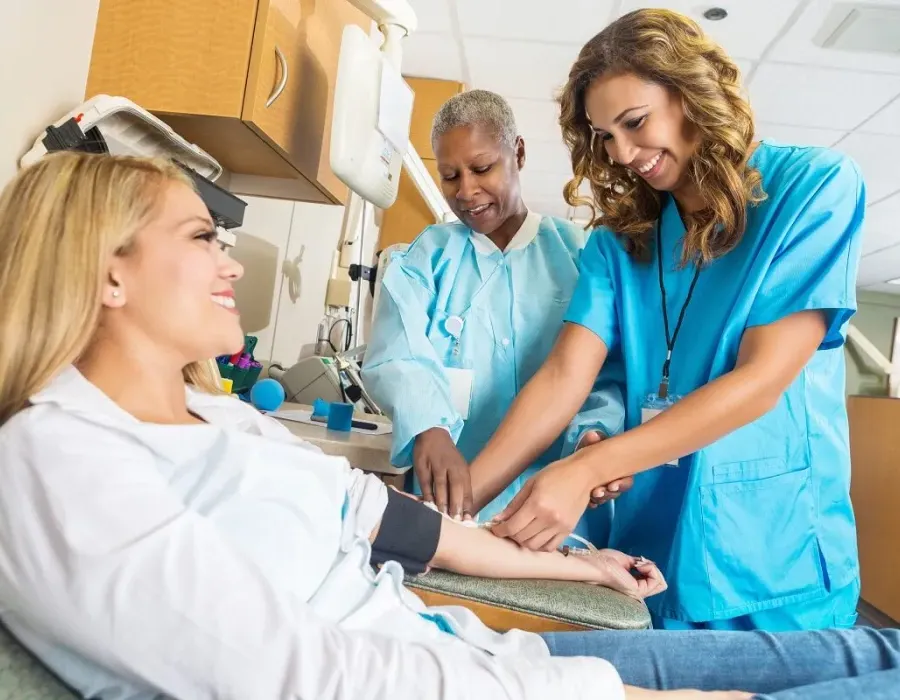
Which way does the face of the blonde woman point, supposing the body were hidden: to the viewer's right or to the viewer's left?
to the viewer's right

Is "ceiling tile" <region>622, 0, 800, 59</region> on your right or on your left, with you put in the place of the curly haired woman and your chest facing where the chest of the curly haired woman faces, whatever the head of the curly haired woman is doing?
on your right

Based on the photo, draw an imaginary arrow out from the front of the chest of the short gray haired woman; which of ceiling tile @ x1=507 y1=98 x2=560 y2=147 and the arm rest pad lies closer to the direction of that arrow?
the arm rest pad

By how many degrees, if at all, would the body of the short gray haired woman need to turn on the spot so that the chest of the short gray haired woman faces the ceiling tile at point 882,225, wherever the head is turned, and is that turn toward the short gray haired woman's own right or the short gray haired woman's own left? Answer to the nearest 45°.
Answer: approximately 135° to the short gray haired woman's own left

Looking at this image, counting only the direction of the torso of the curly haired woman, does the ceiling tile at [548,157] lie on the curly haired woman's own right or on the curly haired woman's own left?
on the curly haired woman's own right

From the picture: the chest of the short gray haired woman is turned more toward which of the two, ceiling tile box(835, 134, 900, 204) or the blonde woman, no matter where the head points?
the blonde woman

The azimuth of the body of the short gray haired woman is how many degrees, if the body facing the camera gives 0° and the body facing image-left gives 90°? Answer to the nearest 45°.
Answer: approximately 0°

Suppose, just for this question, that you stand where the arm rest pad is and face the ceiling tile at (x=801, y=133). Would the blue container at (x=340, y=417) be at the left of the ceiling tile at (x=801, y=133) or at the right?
left

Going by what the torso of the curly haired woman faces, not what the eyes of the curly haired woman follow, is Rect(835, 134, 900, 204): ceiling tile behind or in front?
behind

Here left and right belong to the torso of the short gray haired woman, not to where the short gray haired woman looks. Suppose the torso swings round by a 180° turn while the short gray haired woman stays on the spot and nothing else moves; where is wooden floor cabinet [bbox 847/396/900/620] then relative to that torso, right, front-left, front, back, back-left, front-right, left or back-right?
front-right
